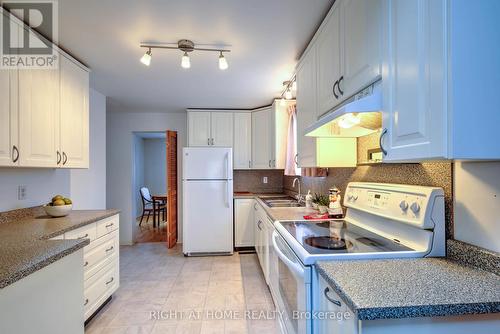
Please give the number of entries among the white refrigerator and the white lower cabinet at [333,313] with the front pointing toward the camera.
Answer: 1

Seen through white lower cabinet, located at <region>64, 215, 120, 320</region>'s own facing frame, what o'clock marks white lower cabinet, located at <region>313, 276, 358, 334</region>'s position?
white lower cabinet, located at <region>313, 276, 358, 334</region> is roughly at 1 o'clock from white lower cabinet, located at <region>64, 215, 120, 320</region>.

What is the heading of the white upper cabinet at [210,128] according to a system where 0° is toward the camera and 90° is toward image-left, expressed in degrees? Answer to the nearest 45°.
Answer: approximately 0°

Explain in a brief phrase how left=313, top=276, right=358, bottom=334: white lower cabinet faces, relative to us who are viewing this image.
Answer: facing to the left of the viewer

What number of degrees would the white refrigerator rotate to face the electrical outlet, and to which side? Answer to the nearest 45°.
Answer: approximately 45° to its right

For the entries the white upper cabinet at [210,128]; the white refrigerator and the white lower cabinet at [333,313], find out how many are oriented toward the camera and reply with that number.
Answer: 2

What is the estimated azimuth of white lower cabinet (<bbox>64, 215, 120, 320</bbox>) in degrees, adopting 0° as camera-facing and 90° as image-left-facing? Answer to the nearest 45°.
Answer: approximately 315°
